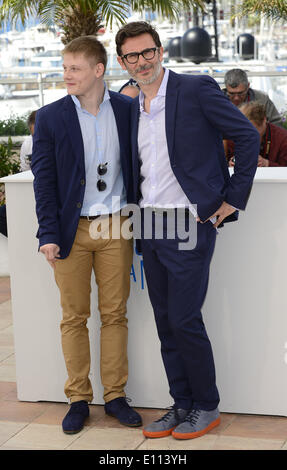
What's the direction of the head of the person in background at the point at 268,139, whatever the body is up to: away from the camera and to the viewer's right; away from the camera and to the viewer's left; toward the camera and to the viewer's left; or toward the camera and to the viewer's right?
toward the camera and to the viewer's left

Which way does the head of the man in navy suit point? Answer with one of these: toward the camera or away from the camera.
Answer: toward the camera

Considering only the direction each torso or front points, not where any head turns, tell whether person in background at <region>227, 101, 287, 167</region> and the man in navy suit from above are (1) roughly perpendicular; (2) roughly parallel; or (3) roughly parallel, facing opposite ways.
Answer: roughly parallel

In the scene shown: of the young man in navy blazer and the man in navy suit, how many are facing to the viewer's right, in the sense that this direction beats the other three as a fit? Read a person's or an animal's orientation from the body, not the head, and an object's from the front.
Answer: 0

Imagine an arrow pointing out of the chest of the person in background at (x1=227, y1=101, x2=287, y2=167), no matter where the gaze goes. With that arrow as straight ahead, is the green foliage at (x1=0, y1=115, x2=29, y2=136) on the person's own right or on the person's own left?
on the person's own right

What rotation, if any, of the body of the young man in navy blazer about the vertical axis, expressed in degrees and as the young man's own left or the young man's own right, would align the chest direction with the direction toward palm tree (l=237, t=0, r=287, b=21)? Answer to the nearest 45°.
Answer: approximately 180°

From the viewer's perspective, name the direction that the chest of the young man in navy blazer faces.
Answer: toward the camera

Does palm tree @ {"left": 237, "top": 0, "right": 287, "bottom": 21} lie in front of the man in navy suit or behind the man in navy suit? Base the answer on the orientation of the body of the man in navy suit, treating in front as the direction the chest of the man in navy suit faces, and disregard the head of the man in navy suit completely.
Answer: behind

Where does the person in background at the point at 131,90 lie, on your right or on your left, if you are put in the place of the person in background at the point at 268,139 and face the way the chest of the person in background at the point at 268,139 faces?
on your right

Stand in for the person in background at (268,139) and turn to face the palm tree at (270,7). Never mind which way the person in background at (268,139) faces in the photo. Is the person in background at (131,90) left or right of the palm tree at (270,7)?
left

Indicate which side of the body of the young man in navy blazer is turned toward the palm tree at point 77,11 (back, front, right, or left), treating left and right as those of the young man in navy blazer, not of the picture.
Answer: back

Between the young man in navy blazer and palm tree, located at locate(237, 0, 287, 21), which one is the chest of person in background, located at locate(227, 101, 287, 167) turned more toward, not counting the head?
the young man in navy blazer

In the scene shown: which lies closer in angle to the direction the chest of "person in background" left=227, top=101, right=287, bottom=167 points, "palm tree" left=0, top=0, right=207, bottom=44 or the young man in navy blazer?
the young man in navy blazer

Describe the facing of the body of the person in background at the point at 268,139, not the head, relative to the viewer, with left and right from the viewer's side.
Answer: facing the viewer and to the left of the viewer

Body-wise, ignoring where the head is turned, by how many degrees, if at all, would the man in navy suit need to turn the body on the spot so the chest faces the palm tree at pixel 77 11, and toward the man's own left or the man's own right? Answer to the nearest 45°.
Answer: approximately 135° to the man's own right

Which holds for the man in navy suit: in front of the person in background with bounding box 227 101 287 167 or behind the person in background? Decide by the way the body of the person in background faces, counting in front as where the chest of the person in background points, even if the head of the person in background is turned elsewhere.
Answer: in front
